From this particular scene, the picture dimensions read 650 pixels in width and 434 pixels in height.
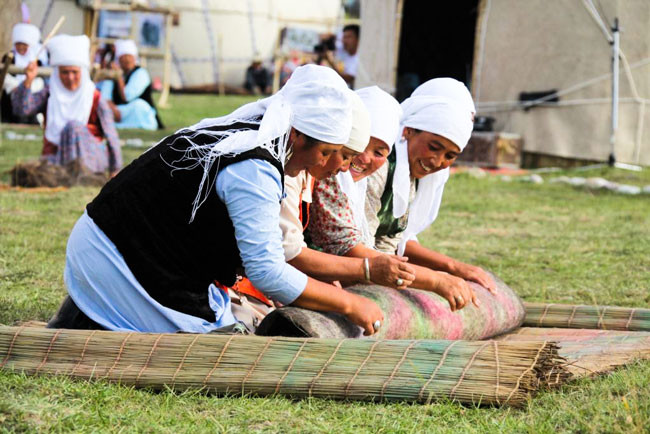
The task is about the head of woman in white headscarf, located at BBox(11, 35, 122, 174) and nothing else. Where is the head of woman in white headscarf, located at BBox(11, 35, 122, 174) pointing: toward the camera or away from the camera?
toward the camera

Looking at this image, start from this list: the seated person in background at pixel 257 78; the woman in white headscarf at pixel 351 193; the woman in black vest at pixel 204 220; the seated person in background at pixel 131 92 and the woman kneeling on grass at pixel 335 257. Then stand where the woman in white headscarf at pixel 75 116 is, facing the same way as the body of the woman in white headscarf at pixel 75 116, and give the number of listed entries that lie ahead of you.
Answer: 3

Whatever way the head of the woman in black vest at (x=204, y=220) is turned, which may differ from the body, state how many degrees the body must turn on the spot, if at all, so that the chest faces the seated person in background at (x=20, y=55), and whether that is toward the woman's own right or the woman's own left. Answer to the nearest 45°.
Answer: approximately 90° to the woman's own left

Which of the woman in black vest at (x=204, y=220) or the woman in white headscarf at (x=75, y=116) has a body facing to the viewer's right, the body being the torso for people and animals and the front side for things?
the woman in black vest

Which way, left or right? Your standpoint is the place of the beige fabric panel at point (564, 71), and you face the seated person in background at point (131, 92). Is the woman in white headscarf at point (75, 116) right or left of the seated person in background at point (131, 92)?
left

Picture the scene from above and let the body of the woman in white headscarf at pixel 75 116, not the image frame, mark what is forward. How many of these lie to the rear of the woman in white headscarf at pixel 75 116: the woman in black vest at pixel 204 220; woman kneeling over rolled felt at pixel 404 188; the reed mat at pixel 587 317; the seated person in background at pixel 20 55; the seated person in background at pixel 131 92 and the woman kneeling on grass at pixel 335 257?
2

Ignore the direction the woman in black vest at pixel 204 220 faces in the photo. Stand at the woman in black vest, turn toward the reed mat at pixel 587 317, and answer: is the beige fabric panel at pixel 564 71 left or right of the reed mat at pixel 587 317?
left

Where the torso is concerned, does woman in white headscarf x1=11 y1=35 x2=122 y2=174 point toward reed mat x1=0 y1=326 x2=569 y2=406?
yes

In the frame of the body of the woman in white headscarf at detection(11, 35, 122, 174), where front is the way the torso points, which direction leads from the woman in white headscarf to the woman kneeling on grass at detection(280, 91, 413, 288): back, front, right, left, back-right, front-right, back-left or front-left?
front

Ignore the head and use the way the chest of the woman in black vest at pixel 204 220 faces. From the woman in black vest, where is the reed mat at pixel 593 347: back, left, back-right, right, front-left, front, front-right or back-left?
front

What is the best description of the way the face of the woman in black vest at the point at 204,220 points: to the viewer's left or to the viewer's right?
to the viewer's right

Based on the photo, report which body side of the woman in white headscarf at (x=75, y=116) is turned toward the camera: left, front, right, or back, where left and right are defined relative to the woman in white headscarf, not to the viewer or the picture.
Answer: front

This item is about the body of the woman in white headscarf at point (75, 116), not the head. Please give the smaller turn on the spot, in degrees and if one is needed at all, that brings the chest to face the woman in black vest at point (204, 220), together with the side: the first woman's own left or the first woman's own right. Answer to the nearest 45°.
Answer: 0° — they already face them

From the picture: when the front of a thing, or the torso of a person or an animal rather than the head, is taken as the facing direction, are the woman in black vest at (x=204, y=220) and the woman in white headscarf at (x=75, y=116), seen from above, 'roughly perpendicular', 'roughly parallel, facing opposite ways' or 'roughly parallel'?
roughly perpendicular

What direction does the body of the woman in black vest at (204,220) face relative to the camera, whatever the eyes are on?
to the viewer's right
